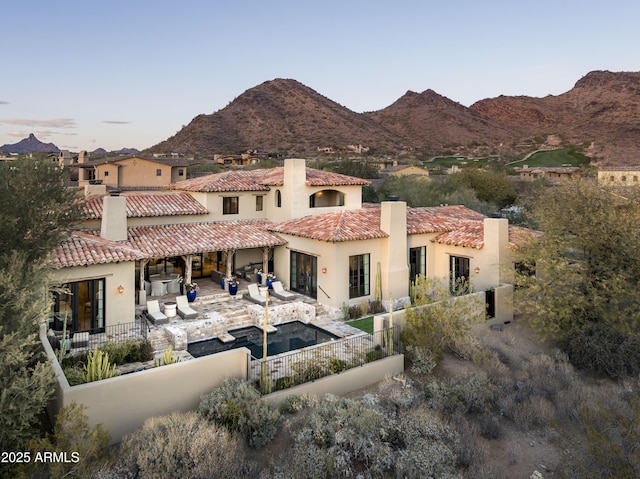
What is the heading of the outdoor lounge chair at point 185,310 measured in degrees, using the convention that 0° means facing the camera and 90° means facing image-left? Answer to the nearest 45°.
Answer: approximately 315°

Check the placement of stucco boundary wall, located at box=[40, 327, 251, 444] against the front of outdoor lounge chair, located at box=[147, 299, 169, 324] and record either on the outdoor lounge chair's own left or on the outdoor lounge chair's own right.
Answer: on the outdoor lounge chair's own right

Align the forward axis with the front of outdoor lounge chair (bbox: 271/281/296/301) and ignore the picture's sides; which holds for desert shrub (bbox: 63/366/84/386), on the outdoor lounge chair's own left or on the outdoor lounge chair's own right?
on the outdoor lounge chair's own right
